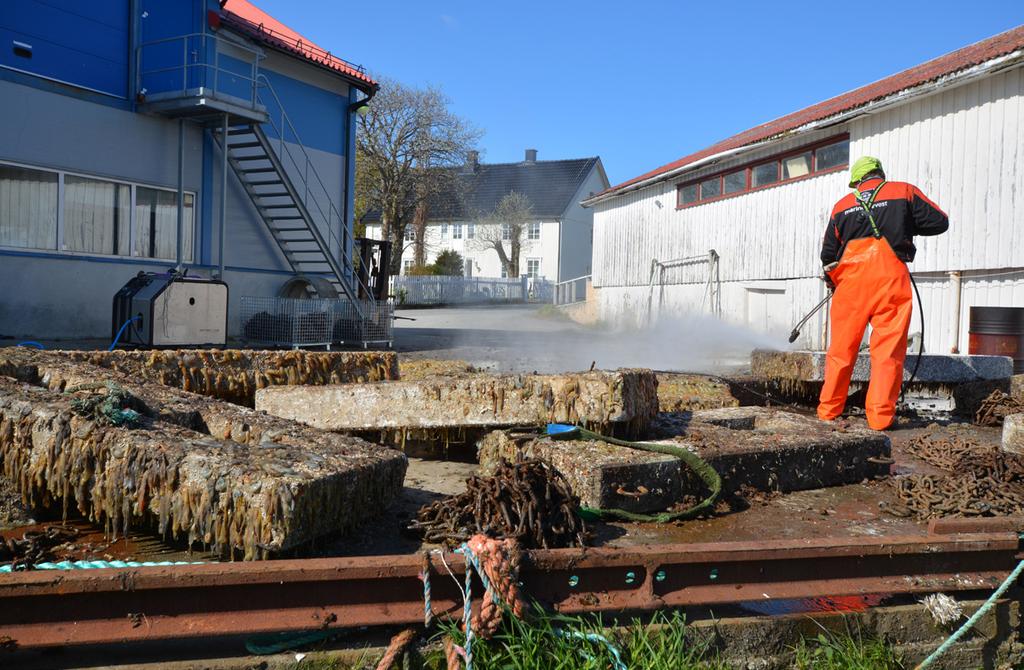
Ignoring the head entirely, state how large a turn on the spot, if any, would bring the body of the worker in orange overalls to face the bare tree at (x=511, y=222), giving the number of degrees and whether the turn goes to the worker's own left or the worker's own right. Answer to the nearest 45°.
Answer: approximately 45° to the worker's own left

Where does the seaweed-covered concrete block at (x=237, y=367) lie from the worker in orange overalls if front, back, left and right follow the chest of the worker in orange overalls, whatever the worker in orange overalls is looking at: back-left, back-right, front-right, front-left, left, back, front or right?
back-left

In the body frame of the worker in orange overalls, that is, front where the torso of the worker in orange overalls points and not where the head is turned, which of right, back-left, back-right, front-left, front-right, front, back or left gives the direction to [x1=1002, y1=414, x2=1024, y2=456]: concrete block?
back-right

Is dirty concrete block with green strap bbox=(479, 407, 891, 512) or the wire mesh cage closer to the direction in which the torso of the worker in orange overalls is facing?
the wire mesh cage

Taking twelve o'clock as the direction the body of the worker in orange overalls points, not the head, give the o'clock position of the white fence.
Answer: The white fence is roughly at 11 o'clock from the worker in orange overalls.

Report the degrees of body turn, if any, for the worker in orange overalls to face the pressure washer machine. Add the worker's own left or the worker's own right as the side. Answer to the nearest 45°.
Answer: approximately 90° to the worker's own left

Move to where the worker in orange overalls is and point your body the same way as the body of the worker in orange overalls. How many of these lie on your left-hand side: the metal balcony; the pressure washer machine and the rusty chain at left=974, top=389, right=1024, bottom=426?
2

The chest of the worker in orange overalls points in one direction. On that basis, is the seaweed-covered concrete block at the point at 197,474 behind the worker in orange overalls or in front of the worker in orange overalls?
behind

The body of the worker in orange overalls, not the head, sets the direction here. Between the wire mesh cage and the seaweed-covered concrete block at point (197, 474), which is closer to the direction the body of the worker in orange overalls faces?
the wire mesh cage

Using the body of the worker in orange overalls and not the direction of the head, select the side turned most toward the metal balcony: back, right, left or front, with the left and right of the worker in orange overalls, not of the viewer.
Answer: left

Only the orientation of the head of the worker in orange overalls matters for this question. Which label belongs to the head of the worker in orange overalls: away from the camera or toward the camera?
away from the camera

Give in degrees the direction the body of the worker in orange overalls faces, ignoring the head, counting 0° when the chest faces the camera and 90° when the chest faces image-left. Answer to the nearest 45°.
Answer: approximately 180°

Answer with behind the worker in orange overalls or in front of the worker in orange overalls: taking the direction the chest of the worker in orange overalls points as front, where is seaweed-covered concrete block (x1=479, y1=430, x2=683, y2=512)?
behind
